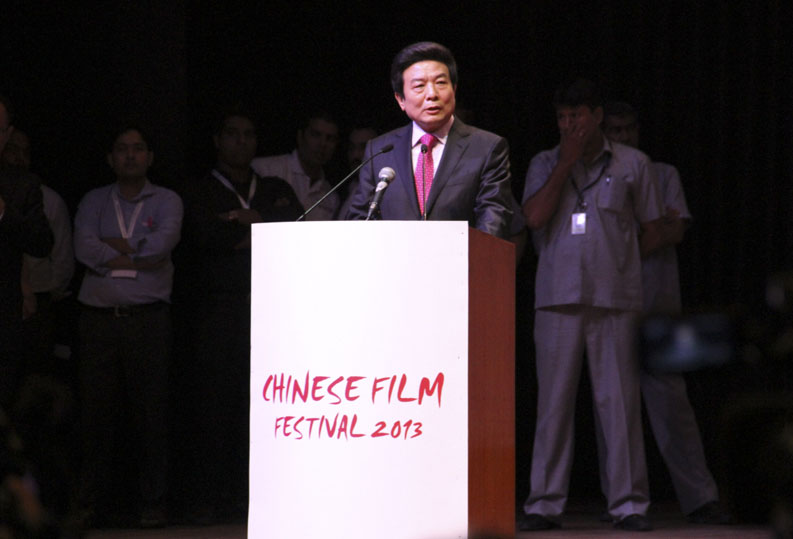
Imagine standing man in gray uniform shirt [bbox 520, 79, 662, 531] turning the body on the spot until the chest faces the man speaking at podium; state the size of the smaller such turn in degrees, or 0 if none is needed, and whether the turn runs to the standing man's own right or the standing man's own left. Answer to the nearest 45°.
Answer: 0° — they already face them

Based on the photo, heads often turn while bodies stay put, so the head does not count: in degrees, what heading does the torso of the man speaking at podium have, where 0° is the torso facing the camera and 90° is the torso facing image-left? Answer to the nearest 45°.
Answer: approximately 0°

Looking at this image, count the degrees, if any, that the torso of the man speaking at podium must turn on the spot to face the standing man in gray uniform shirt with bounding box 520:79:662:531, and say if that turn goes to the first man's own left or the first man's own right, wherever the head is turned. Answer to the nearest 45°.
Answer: approximately 135° to the first man's own left

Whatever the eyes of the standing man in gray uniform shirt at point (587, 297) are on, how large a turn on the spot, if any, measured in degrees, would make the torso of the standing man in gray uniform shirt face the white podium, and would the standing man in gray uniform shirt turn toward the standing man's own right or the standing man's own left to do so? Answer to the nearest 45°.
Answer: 0° — they already face it

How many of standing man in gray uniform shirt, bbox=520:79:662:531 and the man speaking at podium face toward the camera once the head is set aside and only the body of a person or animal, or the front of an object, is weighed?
2

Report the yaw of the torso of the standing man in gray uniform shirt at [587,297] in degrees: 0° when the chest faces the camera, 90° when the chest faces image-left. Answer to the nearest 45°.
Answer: approximately 0°
